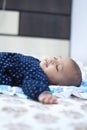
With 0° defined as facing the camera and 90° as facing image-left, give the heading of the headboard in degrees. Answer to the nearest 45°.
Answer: approximately 0°

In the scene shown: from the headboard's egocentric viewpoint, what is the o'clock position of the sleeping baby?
The sleeping baby is roughly at 12 o'clock from the headboard.

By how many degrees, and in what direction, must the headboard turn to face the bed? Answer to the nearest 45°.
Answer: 0° — it already faces it
